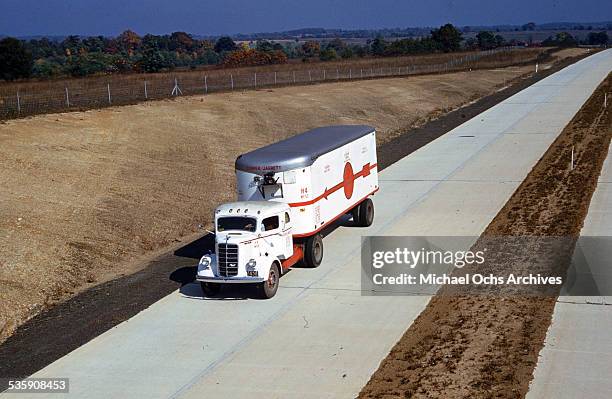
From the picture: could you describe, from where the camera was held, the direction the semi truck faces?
facing the viewer and to the left of the viewer
